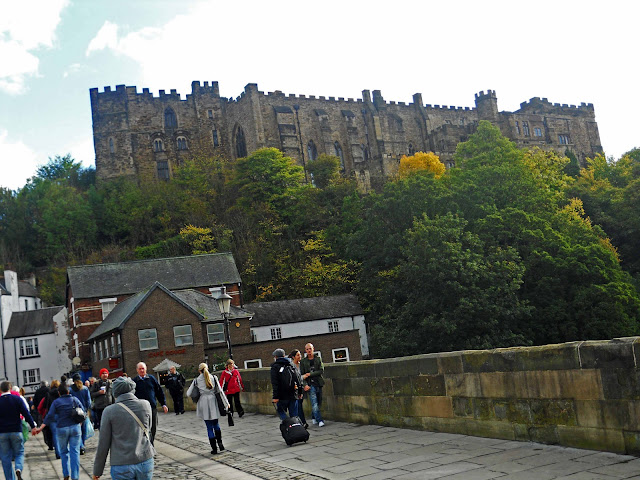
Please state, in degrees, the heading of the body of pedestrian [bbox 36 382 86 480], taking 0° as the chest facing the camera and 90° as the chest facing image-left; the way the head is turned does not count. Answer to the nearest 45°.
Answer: approximately 180°

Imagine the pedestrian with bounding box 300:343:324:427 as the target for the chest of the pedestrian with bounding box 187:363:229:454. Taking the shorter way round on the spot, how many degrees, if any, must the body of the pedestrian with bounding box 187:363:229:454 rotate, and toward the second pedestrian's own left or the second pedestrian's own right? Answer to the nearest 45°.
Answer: approximately 45° to the second pedestrian's own right

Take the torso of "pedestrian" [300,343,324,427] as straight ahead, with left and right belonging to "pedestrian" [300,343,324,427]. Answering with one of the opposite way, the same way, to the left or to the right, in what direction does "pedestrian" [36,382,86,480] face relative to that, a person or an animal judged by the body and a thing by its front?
the opposite way

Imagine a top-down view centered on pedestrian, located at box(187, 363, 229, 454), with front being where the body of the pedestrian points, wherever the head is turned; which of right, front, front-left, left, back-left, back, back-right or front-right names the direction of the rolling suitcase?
back-right

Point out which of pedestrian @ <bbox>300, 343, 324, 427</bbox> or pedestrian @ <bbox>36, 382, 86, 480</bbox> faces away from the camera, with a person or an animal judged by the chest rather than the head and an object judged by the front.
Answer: pedestrian @ <bbox>36, 382, 86, 480</bbox>

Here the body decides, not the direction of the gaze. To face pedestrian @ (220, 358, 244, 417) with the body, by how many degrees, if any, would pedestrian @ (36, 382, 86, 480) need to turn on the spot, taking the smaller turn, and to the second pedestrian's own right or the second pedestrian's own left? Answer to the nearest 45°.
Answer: approximately 45° to the second pedestrian's own right

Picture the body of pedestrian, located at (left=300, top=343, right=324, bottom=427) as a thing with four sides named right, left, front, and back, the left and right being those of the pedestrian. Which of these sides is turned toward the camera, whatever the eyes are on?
front

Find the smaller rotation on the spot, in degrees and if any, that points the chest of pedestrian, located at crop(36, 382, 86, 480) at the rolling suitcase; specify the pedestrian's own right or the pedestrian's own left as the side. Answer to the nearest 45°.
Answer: approximately 90° to the pedestrian's own right

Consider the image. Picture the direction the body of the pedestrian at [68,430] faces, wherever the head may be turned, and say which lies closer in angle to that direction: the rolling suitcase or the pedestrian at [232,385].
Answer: the pedestrian

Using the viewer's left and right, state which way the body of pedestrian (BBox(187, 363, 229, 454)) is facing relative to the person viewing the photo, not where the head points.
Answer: facing away from the viewer

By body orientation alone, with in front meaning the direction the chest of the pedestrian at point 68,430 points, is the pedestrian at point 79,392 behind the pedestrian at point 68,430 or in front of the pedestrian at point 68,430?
in front
